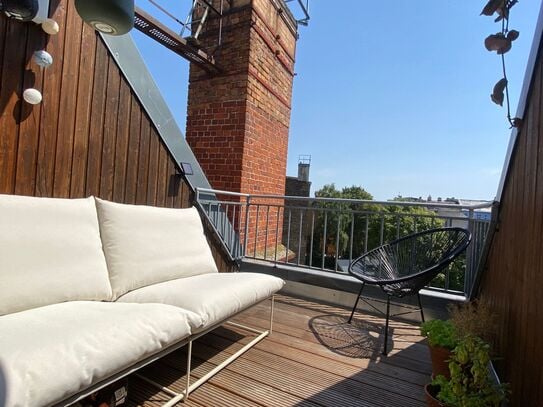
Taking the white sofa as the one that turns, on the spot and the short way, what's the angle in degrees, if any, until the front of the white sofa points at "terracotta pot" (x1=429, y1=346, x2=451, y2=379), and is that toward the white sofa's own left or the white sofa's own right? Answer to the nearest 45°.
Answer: approximately 45° to the white sofa's own left

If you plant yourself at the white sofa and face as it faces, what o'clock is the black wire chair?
The black wire chair is roughly at 10 o'clock from the white sofa.

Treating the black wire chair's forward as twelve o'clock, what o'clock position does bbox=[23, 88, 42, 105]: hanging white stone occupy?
The hanging white stone is roughly at 12 o'clock from the black wire chair.

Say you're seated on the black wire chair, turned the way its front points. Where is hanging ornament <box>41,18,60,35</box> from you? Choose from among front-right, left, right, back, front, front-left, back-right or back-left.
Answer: front

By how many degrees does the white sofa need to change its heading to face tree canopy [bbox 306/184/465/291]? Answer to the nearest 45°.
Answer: approximately 90° to its left

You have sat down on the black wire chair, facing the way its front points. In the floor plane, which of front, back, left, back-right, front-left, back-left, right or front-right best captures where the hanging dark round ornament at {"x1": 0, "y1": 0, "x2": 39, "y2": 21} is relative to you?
front

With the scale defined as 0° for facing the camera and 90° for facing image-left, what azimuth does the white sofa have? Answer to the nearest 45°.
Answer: approximately 315°

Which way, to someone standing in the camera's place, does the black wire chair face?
facing the viewer and to the left of the viewer

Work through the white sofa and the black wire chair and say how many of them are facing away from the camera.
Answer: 0

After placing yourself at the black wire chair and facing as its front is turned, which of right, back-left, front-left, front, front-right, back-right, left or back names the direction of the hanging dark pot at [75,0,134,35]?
front

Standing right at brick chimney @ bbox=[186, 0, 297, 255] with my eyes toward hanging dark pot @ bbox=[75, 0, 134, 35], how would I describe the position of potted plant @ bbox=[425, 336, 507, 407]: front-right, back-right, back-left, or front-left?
front-left

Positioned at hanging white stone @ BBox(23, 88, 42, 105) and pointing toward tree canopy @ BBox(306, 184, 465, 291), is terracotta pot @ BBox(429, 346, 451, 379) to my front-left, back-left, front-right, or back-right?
front-right

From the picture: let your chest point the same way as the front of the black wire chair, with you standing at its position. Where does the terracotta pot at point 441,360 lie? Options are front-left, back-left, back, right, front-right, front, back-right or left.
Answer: front-left
